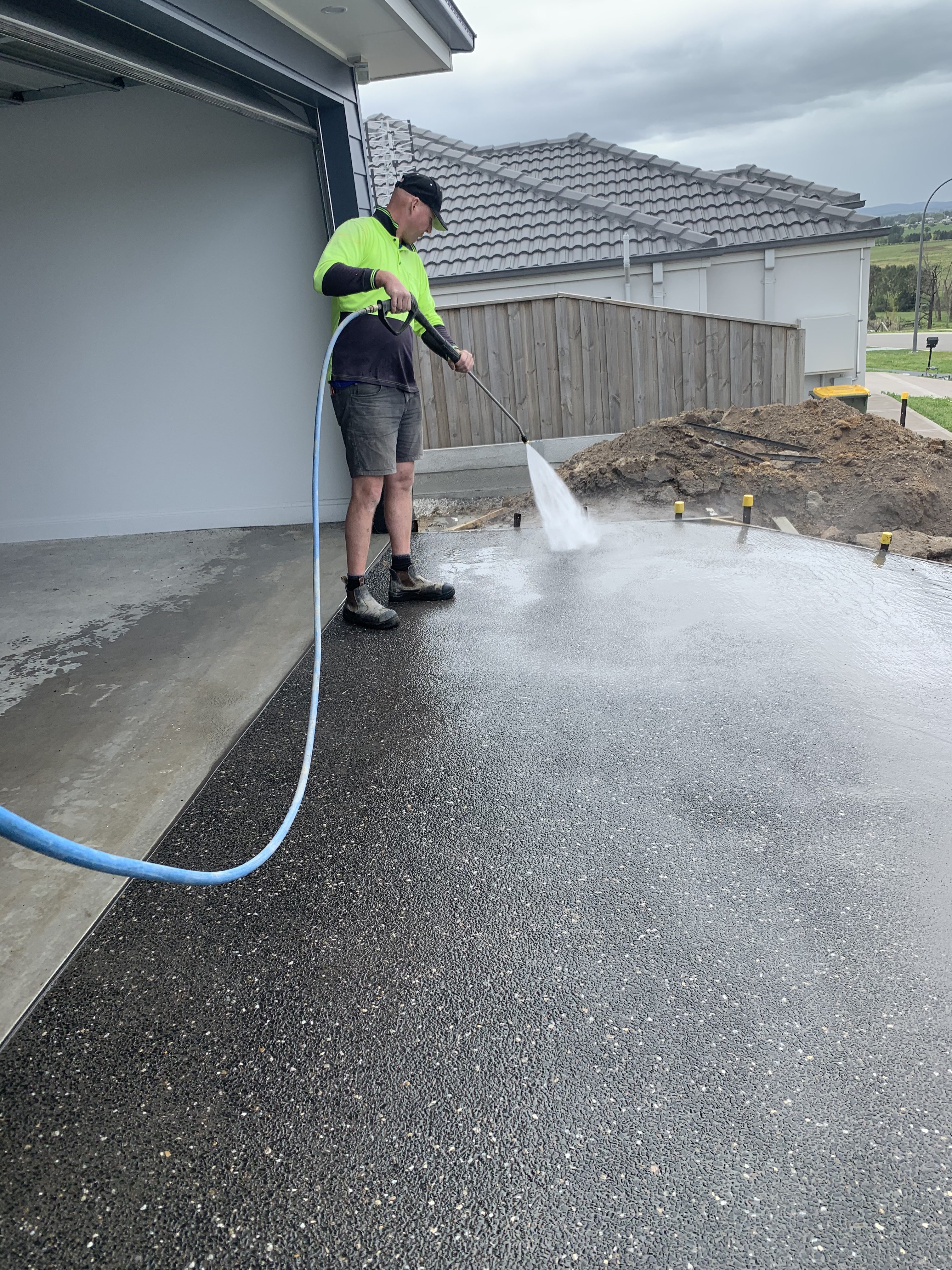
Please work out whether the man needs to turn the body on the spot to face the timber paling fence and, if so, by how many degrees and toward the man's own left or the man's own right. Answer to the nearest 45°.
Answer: approximately 90° to the man's own left

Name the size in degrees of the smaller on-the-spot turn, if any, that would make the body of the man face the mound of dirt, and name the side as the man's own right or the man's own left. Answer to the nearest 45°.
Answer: approximately 90° to the man's own left

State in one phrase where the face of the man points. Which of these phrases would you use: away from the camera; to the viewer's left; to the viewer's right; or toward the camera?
to the viewer's right

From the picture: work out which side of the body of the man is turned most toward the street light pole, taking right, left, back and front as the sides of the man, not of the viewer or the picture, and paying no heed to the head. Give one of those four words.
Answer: left

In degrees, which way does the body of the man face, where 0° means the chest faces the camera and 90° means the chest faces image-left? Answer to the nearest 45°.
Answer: approximately 315°

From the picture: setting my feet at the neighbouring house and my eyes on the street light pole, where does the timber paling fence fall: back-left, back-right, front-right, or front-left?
back-right

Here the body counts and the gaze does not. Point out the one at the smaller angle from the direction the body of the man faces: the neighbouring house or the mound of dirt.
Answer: the mound of dirt

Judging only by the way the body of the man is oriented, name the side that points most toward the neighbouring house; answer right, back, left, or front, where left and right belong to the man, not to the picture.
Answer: left

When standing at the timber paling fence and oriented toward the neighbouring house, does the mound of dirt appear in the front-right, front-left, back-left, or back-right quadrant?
back-right
